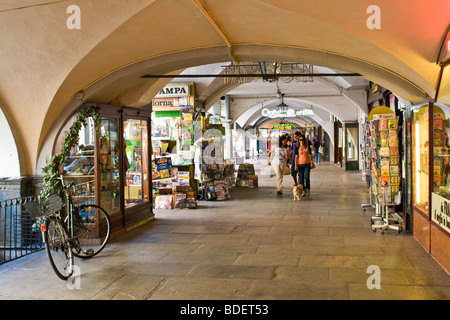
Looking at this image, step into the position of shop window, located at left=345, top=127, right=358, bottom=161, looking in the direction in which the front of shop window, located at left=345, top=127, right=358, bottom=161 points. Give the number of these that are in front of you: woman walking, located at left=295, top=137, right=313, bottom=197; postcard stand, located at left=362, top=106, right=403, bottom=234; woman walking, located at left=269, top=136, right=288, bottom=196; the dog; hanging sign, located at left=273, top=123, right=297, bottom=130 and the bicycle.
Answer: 5

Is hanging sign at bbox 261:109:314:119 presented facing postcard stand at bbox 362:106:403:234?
yes

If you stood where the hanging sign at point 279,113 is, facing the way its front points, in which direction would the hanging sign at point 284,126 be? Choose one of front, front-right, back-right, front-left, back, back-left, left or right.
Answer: back

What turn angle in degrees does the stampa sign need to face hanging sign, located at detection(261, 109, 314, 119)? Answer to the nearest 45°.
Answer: approximately 135° to its left

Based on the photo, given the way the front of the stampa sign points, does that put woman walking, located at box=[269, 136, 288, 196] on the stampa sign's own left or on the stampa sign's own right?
on the stampa sign's own left

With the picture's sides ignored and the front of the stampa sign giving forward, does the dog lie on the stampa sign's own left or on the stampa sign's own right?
on the stampa sign's own left

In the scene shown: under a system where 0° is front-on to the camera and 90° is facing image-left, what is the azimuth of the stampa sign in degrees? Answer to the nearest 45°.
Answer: approximately 0°

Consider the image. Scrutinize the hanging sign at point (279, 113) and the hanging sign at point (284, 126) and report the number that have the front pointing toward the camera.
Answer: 2

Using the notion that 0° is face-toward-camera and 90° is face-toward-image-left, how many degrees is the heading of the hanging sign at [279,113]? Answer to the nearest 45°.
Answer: approximately 0°

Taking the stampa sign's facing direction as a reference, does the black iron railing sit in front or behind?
in front

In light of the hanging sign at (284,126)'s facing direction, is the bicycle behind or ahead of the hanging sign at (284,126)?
ahead
